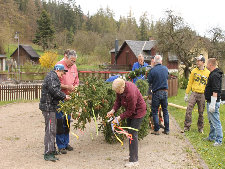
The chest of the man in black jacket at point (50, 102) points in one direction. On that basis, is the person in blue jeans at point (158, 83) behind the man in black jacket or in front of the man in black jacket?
in front

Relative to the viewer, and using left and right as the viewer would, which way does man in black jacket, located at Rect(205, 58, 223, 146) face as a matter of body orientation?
facing to the left of the viewer

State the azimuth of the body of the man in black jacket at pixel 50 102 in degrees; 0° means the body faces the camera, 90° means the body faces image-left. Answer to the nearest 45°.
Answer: approximately 270°

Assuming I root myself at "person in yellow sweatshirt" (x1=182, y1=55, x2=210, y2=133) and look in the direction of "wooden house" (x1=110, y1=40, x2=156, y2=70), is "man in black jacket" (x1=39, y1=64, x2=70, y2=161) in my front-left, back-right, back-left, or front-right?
back-left

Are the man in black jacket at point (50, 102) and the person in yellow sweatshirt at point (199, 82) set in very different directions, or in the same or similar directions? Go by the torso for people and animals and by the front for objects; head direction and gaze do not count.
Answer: very different directions

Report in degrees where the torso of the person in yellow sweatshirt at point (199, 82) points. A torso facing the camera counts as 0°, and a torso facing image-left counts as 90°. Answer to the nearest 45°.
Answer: approximately 45°

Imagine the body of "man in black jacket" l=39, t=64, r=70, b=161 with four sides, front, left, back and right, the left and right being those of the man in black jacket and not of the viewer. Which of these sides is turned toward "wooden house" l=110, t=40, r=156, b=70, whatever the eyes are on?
left

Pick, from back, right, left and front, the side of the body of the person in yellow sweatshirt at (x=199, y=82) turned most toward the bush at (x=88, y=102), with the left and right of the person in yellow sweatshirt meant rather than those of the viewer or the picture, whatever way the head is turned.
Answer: front

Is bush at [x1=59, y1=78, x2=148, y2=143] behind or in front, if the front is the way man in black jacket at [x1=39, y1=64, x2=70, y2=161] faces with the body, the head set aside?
in front

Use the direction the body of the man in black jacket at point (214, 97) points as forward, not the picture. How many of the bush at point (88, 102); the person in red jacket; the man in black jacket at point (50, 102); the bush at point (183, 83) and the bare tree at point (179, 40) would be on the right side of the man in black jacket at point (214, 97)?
2

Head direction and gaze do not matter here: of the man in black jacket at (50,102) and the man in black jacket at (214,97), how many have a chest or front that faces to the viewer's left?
1

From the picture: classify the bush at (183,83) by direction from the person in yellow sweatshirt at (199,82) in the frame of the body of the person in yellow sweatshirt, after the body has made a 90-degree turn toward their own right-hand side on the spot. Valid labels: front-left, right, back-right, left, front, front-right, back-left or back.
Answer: front-right
